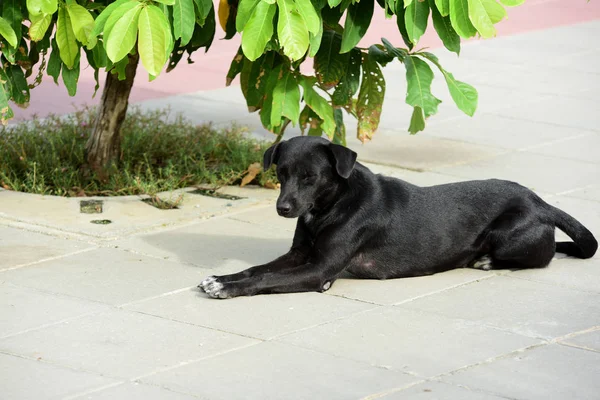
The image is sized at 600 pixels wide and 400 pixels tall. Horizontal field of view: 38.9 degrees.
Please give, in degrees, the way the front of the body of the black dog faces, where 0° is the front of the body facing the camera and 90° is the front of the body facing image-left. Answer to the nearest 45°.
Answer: approximately 90°

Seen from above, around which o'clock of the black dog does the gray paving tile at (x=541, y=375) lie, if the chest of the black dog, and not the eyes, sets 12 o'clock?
The gray paving tile is roughly at 8 o'clock from the black dog.

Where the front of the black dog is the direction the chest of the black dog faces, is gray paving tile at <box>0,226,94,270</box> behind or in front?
in front

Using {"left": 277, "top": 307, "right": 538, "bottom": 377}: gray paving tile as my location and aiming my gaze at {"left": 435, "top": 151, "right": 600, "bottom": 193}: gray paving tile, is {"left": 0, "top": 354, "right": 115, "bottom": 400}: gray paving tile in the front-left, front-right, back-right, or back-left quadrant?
back-left

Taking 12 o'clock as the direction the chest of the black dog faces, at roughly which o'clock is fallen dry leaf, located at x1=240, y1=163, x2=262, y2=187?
The fallen dry leaf is roughly at 2 o'clock from the black dog.

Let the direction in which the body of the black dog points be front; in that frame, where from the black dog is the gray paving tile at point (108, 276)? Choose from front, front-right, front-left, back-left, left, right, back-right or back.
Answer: front

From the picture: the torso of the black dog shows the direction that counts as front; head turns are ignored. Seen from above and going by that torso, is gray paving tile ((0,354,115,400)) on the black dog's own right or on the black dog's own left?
on the black dog's own left

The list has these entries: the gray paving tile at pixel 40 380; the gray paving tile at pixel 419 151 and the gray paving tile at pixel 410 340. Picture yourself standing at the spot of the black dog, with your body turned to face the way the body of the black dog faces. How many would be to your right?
1
